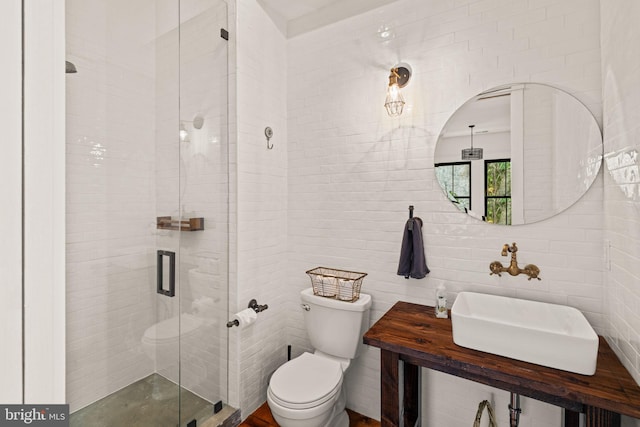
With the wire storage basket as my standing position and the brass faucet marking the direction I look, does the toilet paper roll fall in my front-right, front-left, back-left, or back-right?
back-right

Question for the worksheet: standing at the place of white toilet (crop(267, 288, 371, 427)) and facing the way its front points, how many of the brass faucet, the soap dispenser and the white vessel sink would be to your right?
0

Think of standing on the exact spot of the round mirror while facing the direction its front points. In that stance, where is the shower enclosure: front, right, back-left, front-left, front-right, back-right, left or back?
front

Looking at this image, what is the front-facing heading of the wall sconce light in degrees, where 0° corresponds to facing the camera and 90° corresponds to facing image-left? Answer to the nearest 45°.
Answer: approximately 45°

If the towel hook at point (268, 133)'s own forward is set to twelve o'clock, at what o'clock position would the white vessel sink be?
The white vessel sink is roughly at 12 o'clock from the towel hook.

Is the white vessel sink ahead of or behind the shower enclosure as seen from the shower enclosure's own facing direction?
ahead

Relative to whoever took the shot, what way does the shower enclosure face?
facing the viewer and to the right of the viewer

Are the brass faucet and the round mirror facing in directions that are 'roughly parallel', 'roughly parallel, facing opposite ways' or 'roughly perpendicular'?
roughly parallel

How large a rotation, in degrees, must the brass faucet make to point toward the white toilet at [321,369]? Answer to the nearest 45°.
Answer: approximately 45° to its right

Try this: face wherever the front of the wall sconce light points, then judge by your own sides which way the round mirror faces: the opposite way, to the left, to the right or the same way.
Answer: the same way

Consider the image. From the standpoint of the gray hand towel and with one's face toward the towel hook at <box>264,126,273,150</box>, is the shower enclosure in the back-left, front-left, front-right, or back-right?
front-left

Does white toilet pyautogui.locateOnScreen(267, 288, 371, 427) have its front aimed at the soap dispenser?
no
